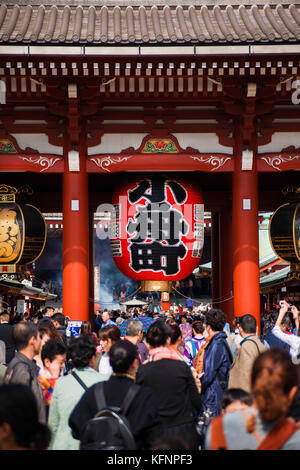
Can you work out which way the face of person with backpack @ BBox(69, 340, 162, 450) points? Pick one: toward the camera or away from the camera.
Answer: away from the camera

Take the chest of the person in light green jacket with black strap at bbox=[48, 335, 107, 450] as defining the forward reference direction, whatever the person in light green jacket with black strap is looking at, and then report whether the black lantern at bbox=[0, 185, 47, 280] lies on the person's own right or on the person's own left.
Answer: on the person's own left

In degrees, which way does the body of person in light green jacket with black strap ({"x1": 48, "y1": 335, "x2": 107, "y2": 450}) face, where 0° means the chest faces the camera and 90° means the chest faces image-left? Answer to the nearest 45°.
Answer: approximately 225°

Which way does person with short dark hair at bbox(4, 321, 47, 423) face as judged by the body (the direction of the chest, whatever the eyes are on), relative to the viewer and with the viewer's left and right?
facing away from the viewer and to the right of the viewer

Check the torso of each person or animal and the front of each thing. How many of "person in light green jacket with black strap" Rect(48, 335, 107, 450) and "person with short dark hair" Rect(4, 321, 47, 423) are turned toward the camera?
0

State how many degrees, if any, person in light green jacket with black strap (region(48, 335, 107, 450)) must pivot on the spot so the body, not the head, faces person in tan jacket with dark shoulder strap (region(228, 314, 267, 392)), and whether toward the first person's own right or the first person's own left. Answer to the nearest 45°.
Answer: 0° — they already face them

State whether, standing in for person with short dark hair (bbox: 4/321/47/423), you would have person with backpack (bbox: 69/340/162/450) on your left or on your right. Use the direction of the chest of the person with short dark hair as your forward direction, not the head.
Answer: on your right

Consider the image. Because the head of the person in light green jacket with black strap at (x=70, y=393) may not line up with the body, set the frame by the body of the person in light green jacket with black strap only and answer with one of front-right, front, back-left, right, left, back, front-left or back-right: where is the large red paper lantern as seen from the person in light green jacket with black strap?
front-left

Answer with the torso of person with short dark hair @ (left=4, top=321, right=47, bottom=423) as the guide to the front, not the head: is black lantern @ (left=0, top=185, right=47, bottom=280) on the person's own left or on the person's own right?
on the person's own left

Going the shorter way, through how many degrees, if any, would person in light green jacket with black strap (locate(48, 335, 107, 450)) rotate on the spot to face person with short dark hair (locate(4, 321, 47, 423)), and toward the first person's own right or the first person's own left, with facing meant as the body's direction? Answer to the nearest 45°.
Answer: approximately 90° to the first person's own left

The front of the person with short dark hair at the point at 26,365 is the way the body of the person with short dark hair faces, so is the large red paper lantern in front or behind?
in front
